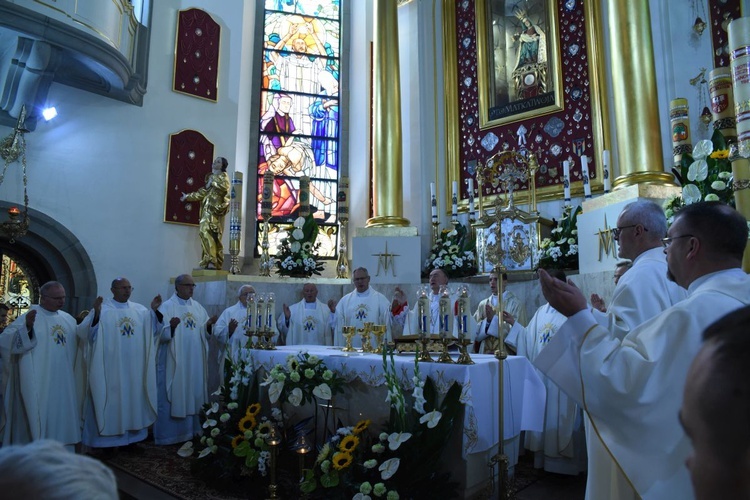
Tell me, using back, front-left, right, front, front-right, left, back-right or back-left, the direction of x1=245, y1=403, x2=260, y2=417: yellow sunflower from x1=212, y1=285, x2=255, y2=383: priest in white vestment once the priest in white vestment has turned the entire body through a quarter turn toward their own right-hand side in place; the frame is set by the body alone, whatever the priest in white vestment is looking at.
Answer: front-left

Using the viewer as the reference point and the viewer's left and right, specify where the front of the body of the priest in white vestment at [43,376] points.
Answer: facing the viewer and to the right of the viewer

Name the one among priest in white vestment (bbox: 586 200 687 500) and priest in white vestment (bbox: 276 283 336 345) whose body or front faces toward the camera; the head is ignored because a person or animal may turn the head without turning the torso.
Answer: priest in white vestment (bbox: 276 283 336 345)

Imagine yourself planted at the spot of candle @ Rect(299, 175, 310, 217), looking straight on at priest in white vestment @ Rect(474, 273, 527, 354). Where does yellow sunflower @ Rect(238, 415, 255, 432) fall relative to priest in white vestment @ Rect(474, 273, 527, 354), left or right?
right

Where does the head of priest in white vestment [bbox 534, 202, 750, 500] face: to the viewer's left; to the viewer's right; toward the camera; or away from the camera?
to the viewer's left

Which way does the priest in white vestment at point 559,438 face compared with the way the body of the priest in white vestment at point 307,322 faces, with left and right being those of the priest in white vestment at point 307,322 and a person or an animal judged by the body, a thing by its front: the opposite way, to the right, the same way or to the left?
to the right

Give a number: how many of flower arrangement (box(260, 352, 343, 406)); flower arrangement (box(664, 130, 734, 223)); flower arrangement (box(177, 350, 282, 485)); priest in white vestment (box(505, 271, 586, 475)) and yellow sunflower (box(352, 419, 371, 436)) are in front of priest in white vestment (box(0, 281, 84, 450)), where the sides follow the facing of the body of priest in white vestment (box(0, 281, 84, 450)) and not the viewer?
5

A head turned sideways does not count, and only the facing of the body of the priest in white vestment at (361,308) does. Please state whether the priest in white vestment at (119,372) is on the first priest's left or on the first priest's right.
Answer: on the first priest's right

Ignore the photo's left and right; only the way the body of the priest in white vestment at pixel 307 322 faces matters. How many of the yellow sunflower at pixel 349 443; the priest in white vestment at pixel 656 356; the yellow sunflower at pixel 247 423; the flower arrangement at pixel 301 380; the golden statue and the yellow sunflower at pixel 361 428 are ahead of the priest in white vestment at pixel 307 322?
5

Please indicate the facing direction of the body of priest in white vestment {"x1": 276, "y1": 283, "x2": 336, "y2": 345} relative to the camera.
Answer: toward the camera

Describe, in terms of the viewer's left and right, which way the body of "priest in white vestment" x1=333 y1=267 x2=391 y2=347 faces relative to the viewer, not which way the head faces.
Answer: facing the viewer

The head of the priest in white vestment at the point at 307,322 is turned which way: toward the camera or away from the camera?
toward the camera

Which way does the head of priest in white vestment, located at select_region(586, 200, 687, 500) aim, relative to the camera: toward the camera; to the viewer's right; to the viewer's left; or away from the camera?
to the viewer's left

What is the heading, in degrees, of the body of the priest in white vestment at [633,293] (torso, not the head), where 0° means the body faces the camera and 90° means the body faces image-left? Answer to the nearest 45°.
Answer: approximately 90°

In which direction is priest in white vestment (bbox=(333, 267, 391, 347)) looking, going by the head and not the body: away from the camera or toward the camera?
toward the camera
